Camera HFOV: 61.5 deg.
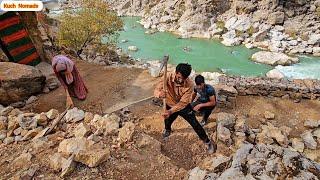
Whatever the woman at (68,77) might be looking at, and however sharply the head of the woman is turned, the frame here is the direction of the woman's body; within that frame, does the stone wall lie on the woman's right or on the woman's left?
on the woman's left
